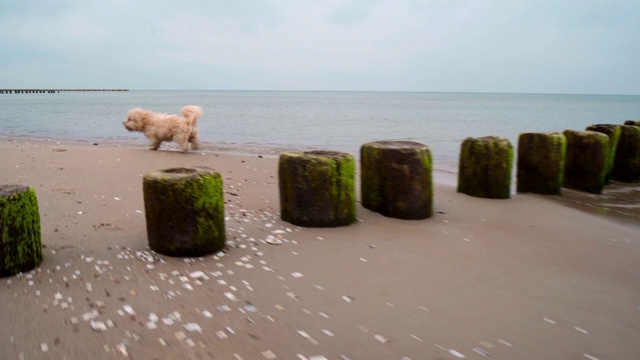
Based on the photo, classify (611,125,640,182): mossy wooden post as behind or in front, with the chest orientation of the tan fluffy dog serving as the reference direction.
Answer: behind

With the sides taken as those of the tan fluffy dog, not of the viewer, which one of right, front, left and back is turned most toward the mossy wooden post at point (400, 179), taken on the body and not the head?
left

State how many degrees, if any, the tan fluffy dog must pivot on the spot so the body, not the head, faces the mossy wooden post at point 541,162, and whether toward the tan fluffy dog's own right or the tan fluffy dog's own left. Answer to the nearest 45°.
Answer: approximately 135° to the tan fluffy dog's own left

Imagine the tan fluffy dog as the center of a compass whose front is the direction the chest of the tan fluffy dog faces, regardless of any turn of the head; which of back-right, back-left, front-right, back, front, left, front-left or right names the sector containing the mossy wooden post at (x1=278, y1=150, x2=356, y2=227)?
left

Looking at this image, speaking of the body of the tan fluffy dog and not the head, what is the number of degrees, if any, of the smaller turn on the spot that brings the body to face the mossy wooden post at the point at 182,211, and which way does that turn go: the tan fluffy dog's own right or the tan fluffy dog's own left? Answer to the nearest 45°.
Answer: approximately 90° to the tan fluffy dog's own left

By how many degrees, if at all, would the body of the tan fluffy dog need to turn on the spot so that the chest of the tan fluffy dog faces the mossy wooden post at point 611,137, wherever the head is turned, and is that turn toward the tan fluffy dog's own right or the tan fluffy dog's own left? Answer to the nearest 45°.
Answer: approximately 135° to the tan fluffy dog's own left

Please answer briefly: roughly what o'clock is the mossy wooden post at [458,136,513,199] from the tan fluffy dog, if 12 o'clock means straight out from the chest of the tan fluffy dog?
The mossy wooden post is roughly at 8 o'clock from the tan fluffy dog.

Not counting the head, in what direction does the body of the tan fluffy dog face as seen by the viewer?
to the viewer's left

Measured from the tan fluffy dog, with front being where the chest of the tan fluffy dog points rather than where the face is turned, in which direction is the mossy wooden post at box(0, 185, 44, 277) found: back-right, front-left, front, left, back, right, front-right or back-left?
left
